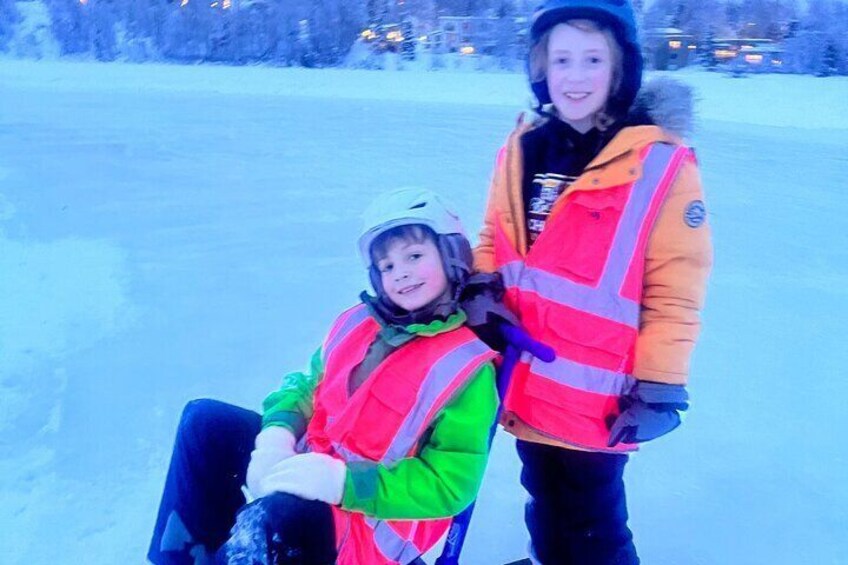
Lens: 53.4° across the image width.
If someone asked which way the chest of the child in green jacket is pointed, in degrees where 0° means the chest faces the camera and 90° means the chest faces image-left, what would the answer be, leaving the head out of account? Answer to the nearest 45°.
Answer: approximately 45°

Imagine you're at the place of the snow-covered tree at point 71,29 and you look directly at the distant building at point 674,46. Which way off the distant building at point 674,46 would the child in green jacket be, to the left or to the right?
right

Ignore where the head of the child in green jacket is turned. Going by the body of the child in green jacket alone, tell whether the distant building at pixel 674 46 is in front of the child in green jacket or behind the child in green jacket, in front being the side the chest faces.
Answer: behind

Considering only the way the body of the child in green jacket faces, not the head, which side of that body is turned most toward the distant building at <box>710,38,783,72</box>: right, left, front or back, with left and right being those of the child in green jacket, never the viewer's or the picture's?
back

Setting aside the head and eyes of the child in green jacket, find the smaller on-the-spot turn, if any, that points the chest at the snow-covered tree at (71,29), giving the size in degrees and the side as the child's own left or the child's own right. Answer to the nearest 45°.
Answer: approximately 135° to the child's own right
